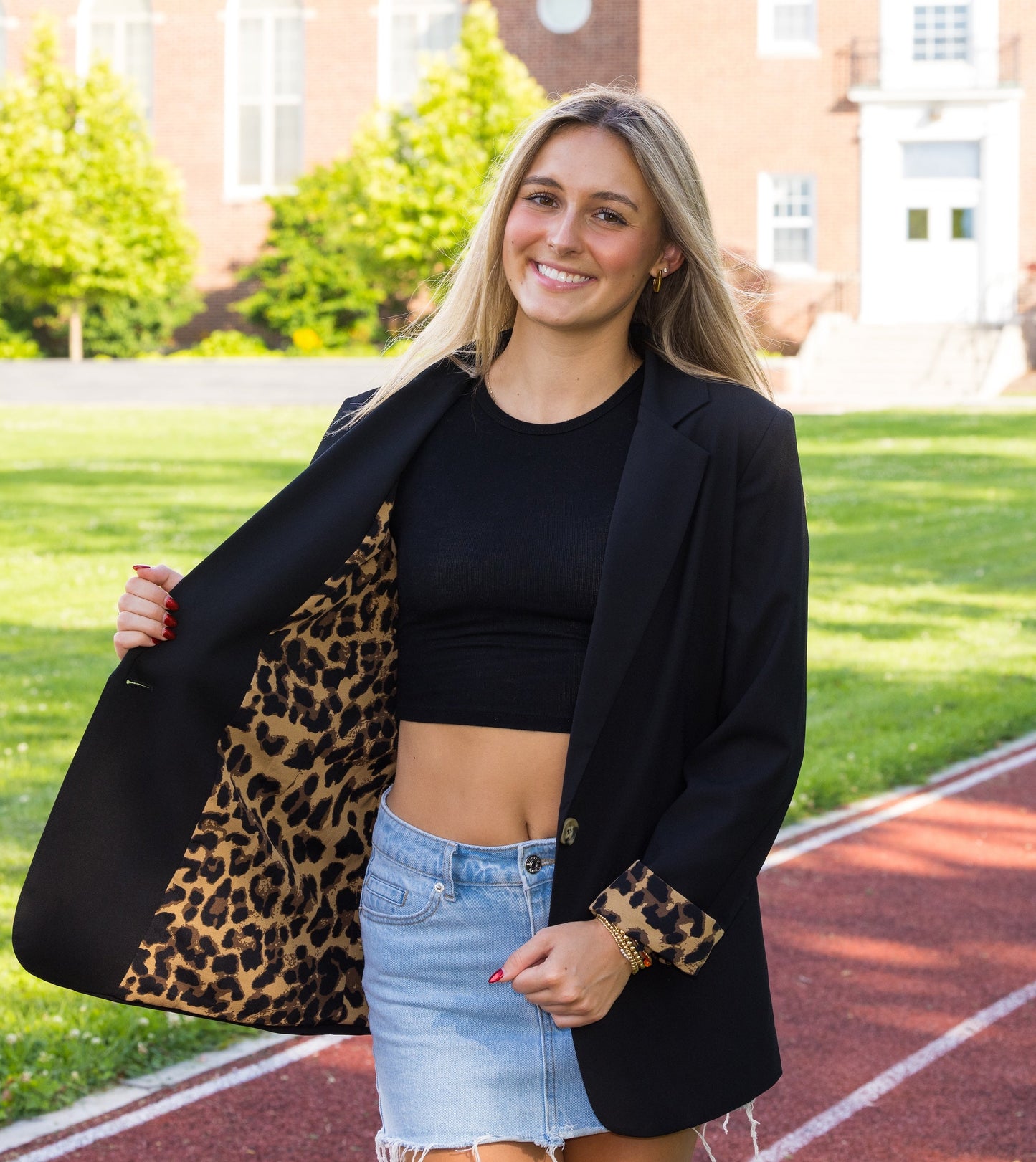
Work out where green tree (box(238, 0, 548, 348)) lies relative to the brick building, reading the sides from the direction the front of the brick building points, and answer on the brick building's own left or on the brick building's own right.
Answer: on the brick building's own right

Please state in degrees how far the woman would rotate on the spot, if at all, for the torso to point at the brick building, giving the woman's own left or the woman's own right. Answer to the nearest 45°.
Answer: approximately 180°

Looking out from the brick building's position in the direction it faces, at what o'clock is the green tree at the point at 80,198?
The green tree is roughly at 3 o'clock from the brick building.

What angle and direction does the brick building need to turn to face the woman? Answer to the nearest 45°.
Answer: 0° — it already faces them

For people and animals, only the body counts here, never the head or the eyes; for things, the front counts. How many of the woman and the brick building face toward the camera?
2

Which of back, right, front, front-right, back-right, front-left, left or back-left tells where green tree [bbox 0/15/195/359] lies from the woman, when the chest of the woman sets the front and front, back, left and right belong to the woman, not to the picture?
back

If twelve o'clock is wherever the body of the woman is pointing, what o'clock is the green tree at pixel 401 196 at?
The green tree is roughly at 6 o'clock from the woman.
